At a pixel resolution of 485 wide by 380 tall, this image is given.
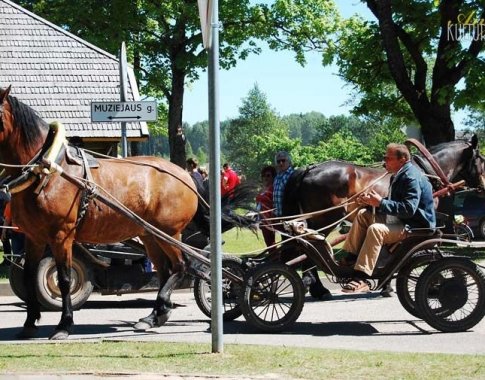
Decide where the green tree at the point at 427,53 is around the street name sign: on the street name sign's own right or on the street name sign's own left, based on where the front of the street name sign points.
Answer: on the street name sign's own left

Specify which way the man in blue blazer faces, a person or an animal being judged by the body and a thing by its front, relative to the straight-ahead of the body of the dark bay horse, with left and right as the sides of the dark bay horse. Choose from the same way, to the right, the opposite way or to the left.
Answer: the opposite way

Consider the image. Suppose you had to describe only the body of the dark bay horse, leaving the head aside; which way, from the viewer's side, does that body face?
to the viewer's right

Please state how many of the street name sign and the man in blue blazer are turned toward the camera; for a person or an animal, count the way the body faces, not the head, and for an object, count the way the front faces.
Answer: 1

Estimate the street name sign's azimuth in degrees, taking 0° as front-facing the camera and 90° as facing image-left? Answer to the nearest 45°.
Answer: approximately 0°

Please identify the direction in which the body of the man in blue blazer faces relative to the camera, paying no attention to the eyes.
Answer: to the viewer's left
